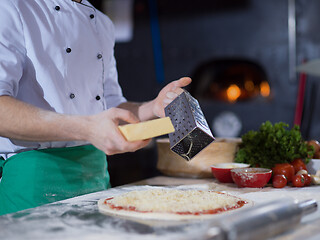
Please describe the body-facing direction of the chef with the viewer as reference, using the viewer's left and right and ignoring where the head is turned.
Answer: facing the viewer and to the right of the viewer

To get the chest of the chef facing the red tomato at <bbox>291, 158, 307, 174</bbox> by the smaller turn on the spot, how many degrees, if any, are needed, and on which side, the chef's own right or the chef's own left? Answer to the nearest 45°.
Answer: approximately 45° to the chef's own left

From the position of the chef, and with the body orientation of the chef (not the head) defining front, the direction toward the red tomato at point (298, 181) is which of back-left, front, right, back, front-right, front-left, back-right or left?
front-left

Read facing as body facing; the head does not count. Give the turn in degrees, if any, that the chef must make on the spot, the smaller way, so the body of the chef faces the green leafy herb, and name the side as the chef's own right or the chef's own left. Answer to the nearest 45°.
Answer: approximately 45° to the chef's own left

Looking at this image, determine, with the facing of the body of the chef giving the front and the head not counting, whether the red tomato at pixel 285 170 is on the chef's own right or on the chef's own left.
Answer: on the chef's own left

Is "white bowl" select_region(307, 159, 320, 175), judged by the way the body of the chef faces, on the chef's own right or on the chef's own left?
on the chef's own left
